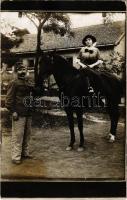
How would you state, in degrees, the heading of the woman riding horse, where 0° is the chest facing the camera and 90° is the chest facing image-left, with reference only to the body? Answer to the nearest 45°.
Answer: approximately 0°
